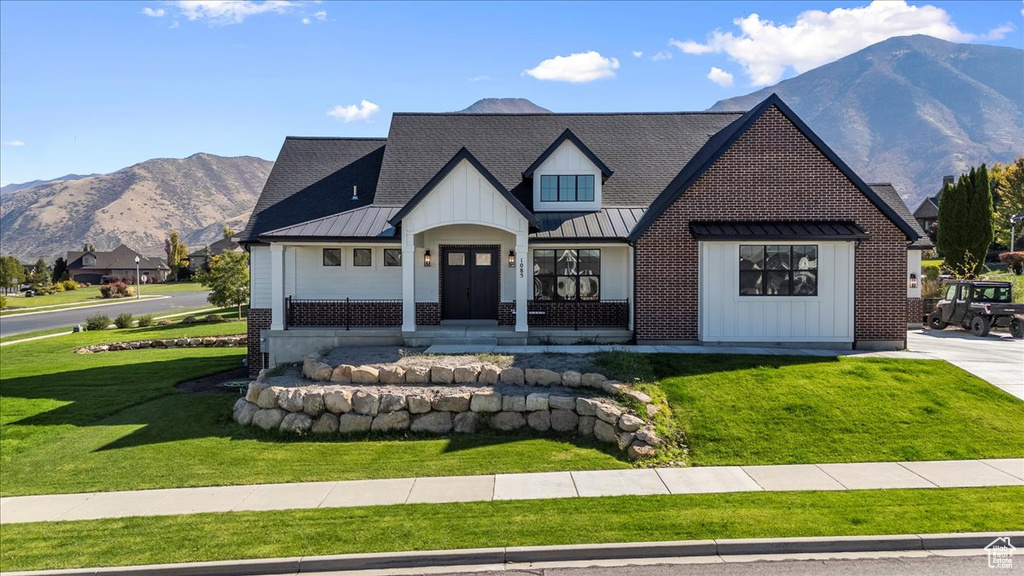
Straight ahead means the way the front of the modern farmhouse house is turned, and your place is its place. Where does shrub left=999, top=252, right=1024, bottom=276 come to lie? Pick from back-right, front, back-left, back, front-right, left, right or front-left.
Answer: back-left

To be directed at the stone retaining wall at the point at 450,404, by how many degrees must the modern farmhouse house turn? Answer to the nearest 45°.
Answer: approximately 45° to its right

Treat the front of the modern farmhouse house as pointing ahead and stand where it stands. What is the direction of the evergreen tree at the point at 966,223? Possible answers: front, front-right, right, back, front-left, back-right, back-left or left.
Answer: back-left

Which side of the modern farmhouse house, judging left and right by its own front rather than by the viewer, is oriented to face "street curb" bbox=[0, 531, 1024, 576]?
front

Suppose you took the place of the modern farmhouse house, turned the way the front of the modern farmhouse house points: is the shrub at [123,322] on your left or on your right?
on your right

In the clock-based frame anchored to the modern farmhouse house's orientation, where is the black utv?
The black utv is roughly at 8 o'clock from the modern farmhouse house.

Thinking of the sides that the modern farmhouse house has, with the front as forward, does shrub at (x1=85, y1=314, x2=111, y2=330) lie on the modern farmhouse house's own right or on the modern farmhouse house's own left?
on the modern farmhouse house's own right

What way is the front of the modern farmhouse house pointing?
toward the camera
